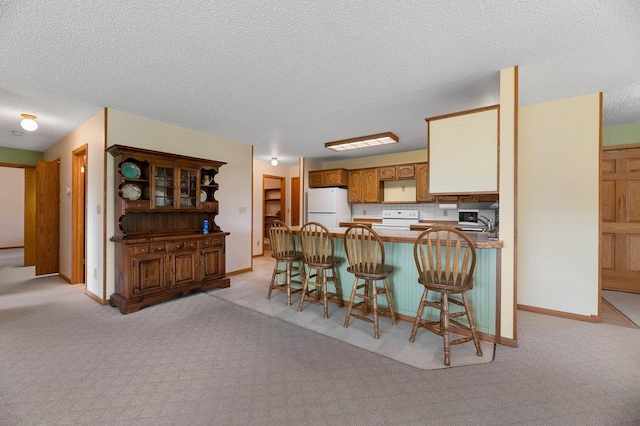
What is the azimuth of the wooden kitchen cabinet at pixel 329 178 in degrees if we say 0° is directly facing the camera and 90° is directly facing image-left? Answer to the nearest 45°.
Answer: approximately 45°

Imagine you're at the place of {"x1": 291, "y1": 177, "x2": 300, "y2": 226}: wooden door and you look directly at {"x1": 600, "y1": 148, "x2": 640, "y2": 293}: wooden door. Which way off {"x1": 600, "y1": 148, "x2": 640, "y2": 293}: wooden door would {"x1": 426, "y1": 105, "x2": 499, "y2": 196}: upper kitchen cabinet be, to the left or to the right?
right

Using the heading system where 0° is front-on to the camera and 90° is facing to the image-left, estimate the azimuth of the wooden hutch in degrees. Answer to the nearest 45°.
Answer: approximately 315°

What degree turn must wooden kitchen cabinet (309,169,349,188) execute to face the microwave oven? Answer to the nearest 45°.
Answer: approximately 90° to its left

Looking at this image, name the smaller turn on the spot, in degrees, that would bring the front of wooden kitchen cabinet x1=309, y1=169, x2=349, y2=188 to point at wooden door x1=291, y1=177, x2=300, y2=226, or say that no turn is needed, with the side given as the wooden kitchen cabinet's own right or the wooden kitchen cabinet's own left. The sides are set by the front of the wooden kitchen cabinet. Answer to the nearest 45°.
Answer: approximately 90° to the wooden kitchen cabinet's own right

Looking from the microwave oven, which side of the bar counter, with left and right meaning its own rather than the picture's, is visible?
back

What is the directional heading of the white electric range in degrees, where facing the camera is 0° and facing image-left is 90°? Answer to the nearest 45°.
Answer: approximately 45°

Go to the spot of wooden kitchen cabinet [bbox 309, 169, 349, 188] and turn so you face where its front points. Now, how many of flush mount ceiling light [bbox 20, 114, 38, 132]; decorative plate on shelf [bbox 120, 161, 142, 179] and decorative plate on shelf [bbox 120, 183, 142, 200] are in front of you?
3

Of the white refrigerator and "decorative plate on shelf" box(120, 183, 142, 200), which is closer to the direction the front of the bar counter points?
the decorative plate on shelf

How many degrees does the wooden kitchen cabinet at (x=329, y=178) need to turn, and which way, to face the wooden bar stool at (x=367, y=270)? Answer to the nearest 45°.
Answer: approximately 45° to its left
